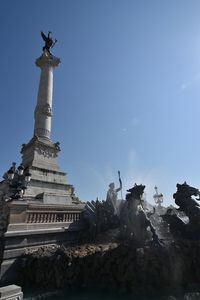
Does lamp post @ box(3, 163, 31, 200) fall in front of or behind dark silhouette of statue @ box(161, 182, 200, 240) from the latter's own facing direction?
behind

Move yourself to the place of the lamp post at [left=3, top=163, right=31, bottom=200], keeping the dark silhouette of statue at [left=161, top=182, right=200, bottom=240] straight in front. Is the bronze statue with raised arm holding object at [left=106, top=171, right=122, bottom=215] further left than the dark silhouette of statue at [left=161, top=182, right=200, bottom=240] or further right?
left

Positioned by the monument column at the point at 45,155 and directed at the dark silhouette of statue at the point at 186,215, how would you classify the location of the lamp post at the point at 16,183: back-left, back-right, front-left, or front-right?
front-right

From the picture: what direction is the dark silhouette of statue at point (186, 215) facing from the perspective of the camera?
to the viewer's right

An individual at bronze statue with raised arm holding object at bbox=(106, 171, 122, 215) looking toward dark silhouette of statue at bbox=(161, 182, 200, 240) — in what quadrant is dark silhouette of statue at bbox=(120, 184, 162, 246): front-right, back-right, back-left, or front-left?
front-right
